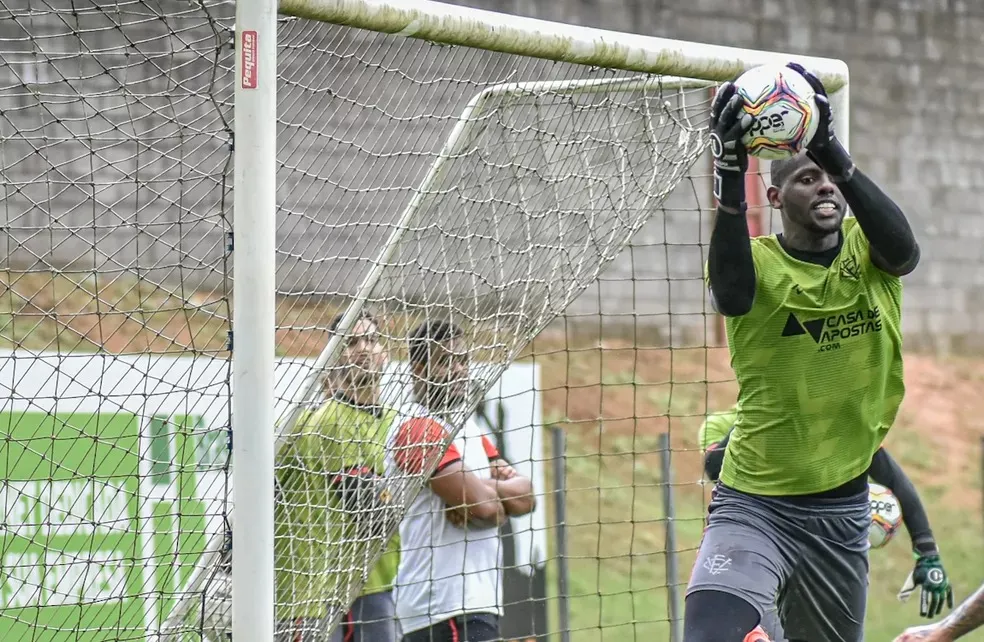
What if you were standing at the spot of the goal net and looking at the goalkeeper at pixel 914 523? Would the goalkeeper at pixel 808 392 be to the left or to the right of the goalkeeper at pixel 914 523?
right

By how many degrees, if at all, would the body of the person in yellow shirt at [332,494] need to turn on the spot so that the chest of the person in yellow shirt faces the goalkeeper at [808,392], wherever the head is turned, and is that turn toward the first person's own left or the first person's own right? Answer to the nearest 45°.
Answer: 0° — they already face them

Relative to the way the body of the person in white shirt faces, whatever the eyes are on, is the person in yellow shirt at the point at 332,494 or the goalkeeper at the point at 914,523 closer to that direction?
the goalkeeper

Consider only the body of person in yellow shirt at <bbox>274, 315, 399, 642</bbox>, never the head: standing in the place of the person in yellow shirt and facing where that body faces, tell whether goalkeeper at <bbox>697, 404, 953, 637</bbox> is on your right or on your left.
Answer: on your left

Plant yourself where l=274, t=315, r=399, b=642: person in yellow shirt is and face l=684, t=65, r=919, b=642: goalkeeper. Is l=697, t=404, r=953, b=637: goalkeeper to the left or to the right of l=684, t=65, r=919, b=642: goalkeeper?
left

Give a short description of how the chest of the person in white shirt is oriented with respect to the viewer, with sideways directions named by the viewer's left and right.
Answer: facing the viewer and to the right of the viewer

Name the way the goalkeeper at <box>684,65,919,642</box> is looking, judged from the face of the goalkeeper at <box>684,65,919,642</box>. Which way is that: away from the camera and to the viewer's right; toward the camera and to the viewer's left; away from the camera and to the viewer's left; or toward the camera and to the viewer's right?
toward the camera and to the viewer's right

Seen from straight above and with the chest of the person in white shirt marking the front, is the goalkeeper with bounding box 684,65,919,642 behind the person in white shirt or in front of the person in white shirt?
in front

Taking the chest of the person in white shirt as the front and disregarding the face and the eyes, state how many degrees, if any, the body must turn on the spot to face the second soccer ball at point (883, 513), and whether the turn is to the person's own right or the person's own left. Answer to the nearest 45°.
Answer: approximately 45° to the person's own left

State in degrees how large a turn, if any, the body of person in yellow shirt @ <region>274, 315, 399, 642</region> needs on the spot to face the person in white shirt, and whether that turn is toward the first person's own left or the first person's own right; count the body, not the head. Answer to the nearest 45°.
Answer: approximately 90° to the first person's own left
